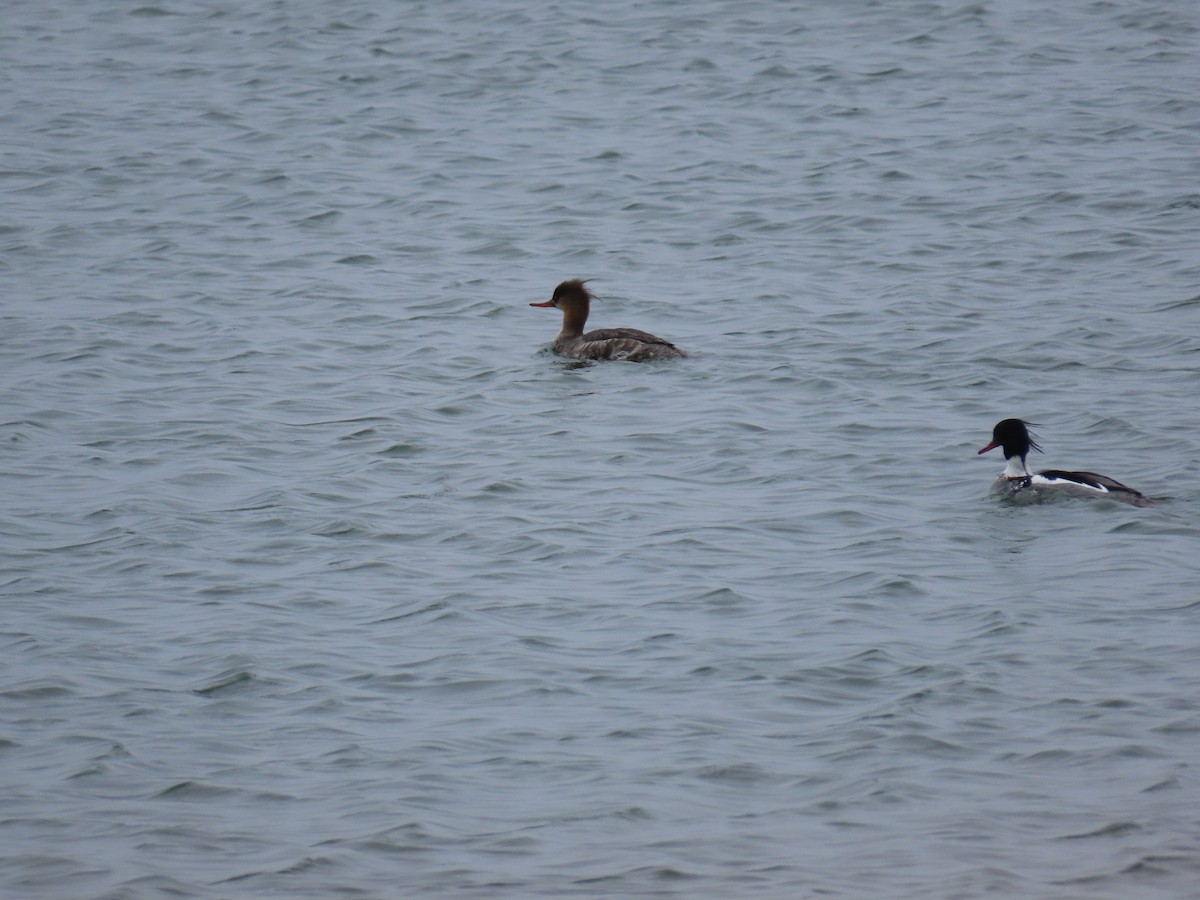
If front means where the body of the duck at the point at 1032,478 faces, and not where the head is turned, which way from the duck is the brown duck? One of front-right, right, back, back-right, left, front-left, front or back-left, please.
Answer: front-right

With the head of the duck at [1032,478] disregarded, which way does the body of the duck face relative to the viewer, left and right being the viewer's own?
facing to the left of the viewer

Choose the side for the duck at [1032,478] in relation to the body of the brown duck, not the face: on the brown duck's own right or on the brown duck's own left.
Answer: on the brown duck's own left

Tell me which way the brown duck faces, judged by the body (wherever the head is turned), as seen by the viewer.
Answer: to the viewer's left

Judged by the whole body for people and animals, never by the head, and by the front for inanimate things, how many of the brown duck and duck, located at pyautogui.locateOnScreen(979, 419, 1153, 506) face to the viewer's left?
2
